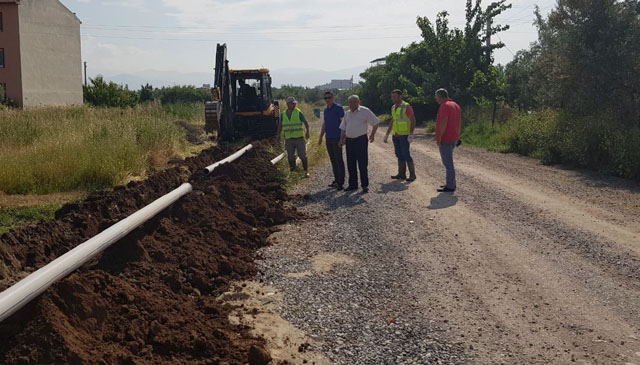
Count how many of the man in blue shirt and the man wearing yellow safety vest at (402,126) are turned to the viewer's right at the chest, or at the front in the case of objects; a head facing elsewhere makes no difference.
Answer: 0

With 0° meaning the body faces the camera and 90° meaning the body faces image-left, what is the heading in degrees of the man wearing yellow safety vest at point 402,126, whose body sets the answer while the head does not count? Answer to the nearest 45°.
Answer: approximately 45°

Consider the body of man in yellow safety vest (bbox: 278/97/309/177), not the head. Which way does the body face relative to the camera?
toward the camera

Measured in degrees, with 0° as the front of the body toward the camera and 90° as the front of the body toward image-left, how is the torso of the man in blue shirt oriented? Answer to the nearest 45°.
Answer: approximately 45°

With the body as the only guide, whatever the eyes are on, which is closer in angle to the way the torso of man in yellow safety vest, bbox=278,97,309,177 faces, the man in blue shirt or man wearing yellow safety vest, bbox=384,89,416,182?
the man in blue shirt

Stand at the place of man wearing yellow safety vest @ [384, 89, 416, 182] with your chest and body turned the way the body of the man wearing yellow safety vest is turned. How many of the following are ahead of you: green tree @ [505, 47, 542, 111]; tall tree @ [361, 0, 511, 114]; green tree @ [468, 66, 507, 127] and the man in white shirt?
1

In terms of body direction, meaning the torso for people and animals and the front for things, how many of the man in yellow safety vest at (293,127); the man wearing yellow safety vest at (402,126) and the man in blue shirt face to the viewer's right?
0

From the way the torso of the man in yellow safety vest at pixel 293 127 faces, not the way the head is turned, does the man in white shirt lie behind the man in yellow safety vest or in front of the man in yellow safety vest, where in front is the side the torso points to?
in front

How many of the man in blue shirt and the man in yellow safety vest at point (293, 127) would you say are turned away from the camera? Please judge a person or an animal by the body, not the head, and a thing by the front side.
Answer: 0

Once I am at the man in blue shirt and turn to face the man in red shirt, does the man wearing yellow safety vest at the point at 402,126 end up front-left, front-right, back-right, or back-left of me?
front-left

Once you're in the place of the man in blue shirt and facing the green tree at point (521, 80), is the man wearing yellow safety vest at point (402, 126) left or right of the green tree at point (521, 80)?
right

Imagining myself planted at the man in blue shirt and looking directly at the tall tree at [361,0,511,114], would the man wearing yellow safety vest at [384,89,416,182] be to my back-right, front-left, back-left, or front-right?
front-right

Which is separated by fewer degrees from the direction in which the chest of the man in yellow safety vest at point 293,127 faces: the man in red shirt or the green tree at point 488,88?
the man in red shirt

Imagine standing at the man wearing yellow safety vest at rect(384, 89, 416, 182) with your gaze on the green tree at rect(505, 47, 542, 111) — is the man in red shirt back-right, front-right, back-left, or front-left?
back-right

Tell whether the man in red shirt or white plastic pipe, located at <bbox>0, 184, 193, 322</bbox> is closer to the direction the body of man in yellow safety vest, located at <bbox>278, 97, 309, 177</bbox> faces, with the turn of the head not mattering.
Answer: the white plastic pipe
